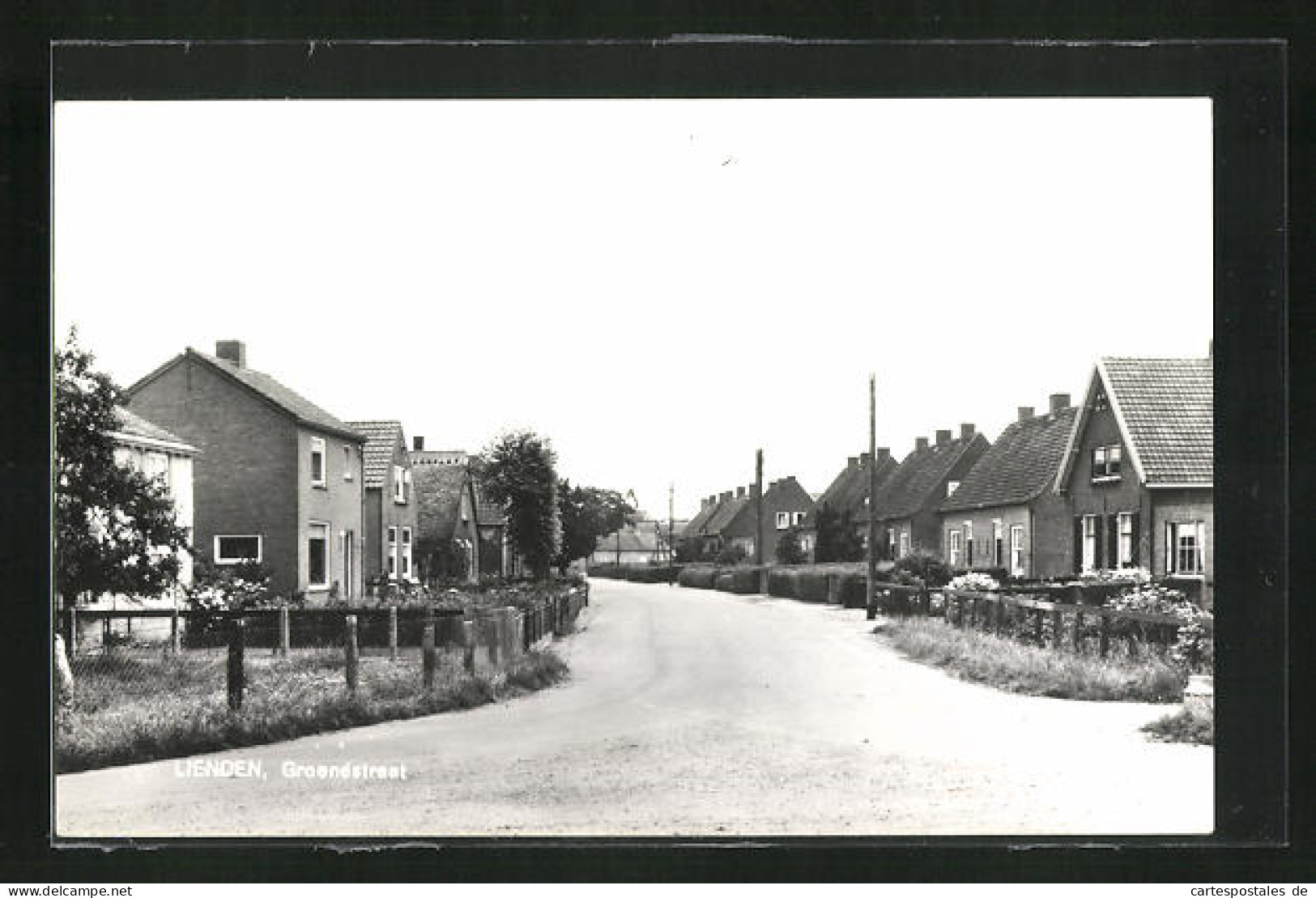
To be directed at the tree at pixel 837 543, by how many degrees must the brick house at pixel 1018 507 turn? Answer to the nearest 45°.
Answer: approximately 135° to its right

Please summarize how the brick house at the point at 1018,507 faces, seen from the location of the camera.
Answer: facing the viewer and to the left of the viewer
